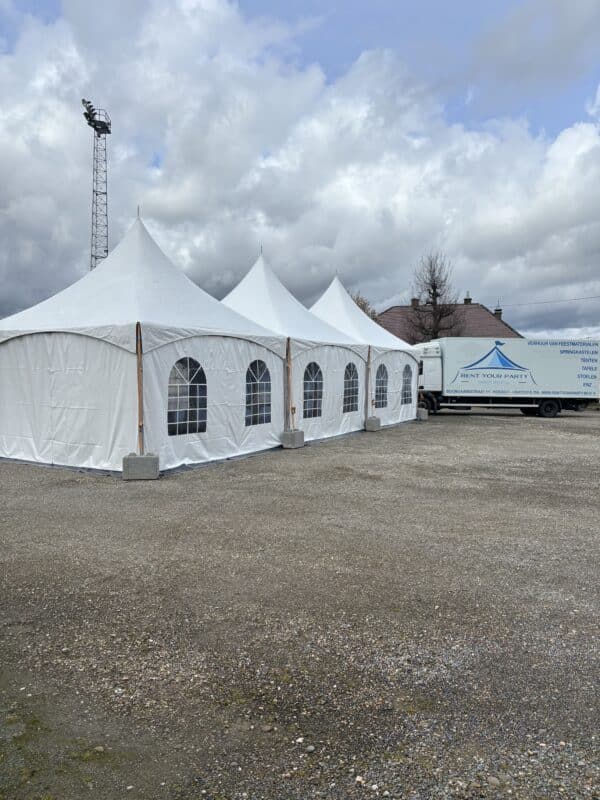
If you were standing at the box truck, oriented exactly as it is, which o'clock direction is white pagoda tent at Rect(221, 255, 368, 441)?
The white pagoda tent is roughly at 10 o'clock from the box truck.

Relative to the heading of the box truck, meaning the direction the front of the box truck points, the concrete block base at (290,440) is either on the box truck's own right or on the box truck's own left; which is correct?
on the box truck's own left

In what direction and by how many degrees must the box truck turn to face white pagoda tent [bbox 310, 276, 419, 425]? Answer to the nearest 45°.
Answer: approximately 45° to its left

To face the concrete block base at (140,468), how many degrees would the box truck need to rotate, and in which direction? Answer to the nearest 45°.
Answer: approximately 90° to its left

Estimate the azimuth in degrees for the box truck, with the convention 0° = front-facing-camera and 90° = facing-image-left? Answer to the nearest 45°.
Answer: approximately 90°
